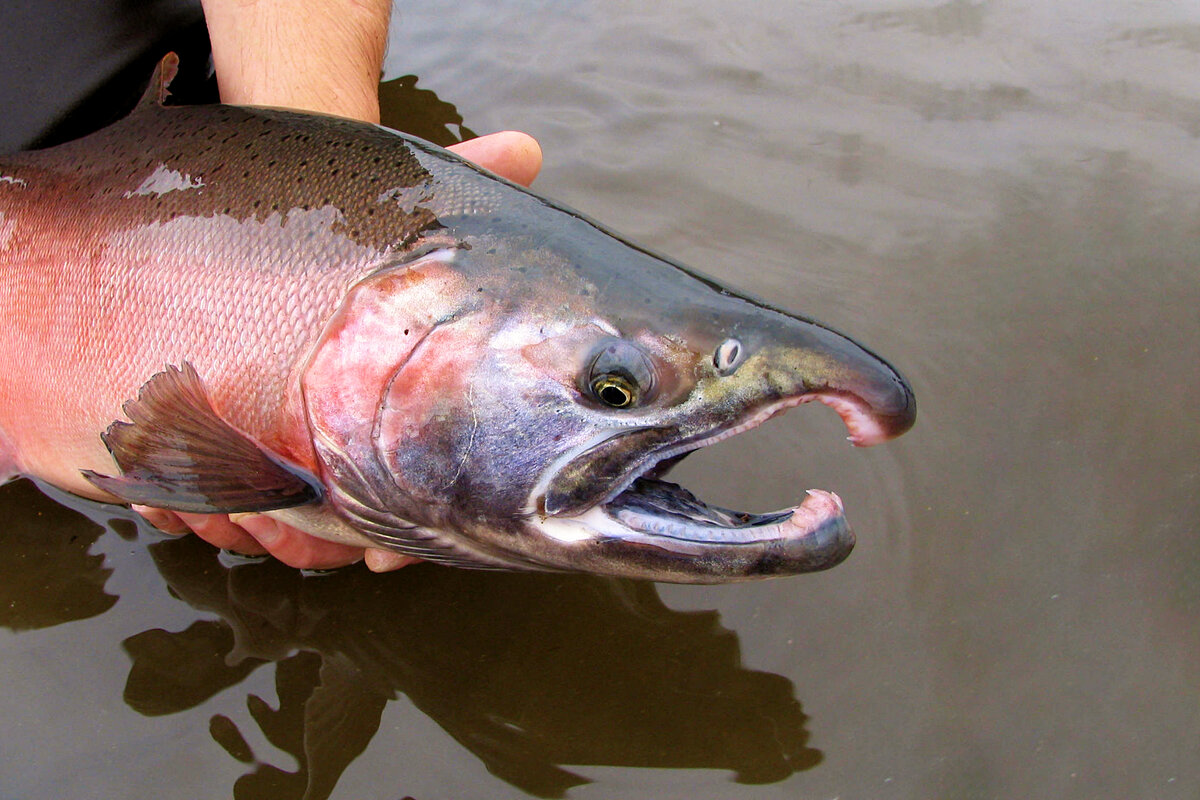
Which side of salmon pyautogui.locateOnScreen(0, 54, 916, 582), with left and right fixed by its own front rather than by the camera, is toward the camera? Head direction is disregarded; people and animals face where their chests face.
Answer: right
